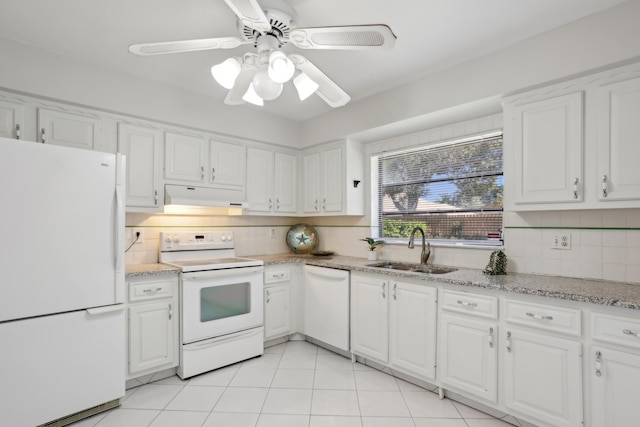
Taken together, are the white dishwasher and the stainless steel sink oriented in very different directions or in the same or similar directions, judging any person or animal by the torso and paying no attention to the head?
same or similar directions

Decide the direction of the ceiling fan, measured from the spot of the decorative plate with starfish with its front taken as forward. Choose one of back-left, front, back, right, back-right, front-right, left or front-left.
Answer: front

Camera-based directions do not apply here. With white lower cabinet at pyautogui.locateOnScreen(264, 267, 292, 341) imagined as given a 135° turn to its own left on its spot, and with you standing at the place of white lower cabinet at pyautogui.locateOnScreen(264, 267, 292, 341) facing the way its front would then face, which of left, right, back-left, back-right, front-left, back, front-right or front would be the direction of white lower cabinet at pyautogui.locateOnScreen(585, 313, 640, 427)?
back-right

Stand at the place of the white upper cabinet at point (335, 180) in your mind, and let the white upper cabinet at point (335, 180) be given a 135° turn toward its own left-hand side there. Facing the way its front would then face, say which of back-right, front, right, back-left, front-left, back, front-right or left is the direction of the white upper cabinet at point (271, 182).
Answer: back

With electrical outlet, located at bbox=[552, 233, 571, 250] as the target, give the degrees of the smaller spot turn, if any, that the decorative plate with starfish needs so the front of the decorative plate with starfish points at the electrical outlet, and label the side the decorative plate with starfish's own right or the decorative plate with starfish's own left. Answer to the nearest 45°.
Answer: approximately 45° to the decorative plate with starfish's own left

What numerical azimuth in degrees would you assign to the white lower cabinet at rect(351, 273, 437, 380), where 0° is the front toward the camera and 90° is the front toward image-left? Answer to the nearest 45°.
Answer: approximately 45°

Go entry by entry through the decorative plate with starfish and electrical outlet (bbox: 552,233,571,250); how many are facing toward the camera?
2

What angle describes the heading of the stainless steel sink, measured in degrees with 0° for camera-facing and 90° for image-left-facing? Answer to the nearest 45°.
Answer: approximately 45°

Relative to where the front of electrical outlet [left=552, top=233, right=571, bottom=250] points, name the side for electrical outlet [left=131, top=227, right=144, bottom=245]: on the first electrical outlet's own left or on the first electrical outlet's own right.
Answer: on the first electrical outlet's own right

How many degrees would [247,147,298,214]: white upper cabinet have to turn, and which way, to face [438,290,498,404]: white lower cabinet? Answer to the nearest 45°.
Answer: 0° — it already faces it

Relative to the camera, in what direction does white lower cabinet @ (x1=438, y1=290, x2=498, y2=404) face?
facing the viewer and to the left of the viewer

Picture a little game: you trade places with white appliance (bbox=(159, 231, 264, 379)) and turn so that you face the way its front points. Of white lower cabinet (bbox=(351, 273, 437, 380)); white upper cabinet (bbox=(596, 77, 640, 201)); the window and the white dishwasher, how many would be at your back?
0

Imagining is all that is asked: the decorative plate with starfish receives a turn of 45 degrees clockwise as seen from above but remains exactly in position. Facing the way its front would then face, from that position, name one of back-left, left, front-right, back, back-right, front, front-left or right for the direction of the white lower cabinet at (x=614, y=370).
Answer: left

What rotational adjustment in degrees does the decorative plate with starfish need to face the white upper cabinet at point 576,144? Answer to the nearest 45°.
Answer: approximately 45° to its left

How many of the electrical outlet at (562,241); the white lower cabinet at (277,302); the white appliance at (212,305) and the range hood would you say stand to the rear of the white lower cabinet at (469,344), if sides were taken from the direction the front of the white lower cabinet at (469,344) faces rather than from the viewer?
1

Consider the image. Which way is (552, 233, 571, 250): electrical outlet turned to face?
toward the camera

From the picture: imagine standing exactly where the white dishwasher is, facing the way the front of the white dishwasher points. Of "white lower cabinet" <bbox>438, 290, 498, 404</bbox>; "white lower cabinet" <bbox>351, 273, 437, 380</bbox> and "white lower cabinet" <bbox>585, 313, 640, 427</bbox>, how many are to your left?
3

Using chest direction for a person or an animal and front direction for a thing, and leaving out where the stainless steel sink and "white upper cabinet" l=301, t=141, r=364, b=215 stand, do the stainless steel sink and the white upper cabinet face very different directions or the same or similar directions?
same or similar directions

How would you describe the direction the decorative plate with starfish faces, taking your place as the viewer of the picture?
facing the viewer
